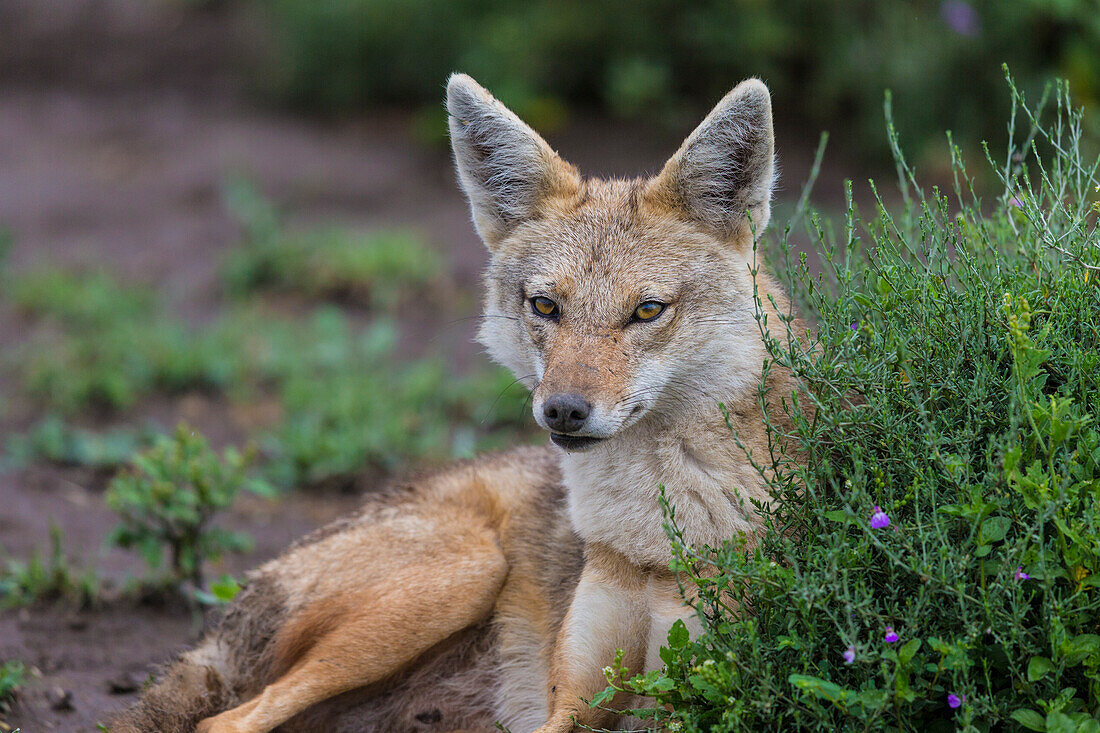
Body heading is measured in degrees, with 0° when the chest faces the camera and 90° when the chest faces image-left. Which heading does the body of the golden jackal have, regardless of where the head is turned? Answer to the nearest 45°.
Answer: approximately 315°

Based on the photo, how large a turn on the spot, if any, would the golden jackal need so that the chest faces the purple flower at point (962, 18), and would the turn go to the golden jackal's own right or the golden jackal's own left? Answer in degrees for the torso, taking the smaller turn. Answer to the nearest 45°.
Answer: approximately 90° to the golden jackal's own left

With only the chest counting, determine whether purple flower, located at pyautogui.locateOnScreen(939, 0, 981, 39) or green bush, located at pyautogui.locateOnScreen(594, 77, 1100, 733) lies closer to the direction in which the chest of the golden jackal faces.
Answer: the green bush
